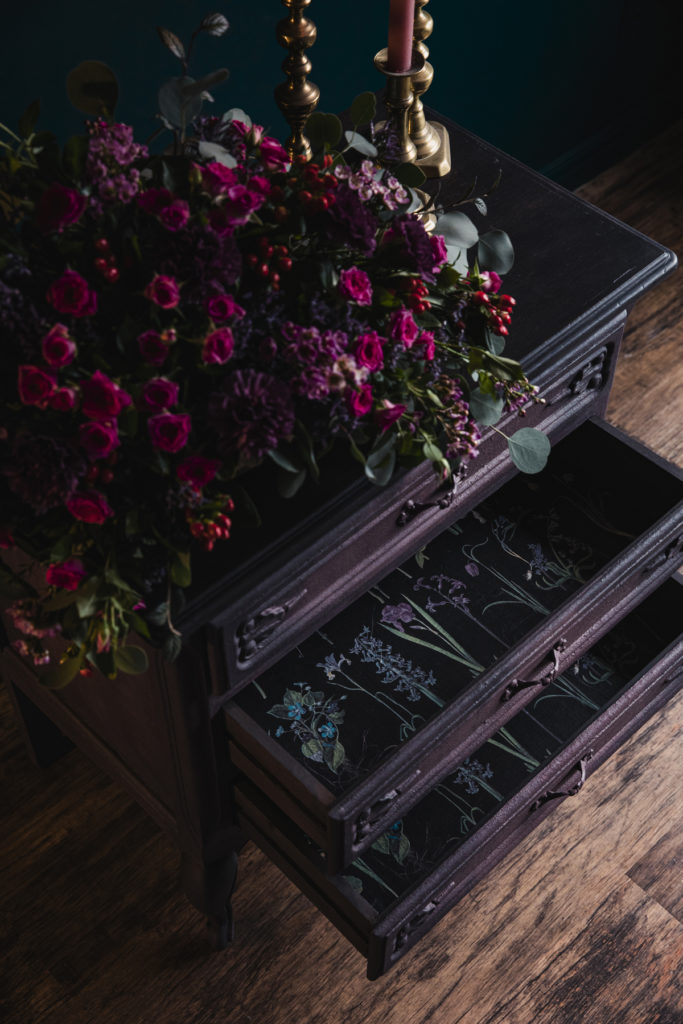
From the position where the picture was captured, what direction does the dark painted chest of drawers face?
facing the viewer and to the right of the viewer
